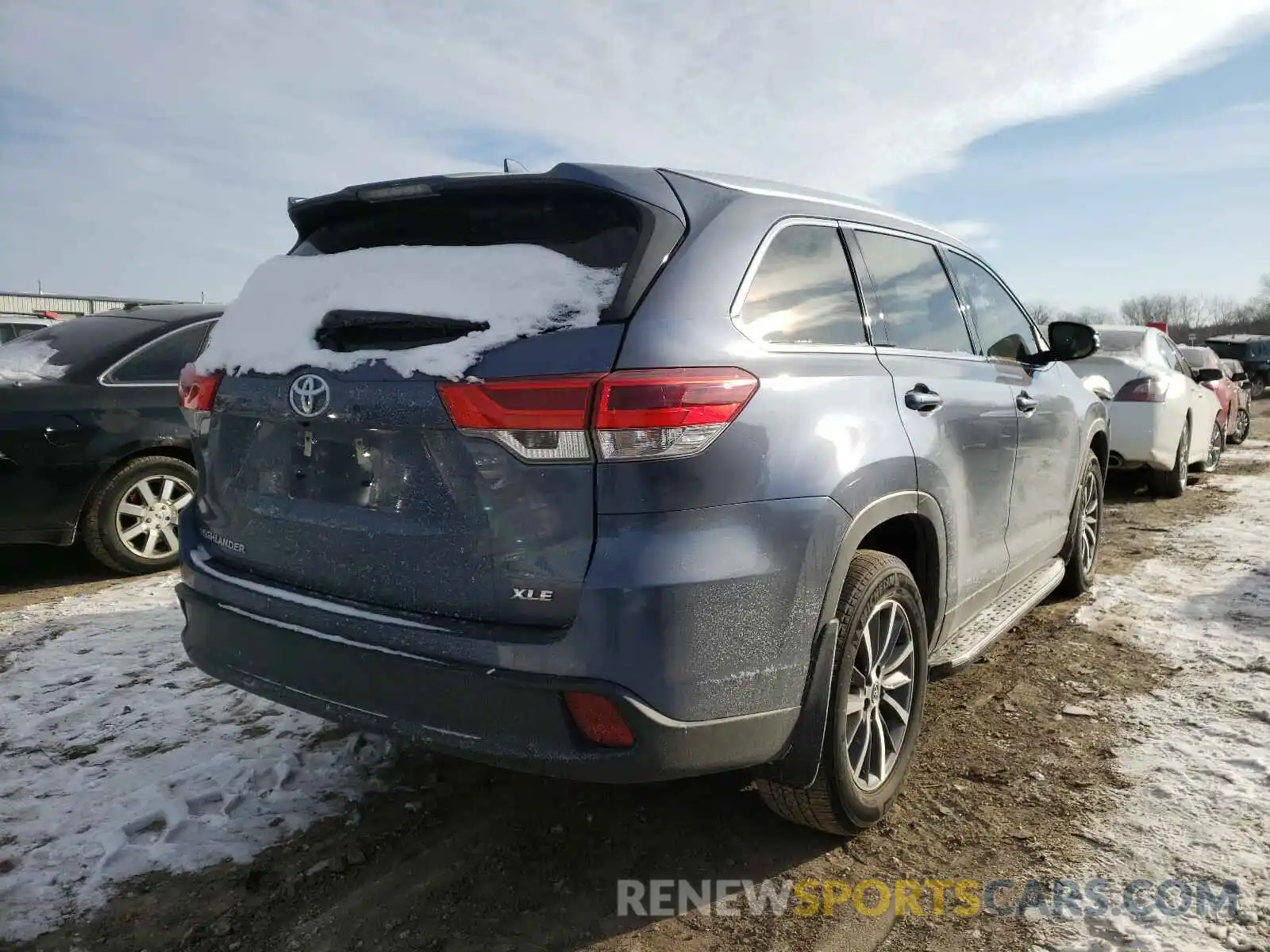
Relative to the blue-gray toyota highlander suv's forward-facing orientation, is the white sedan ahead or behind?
ahead

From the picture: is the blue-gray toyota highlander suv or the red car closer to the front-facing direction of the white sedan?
the red car

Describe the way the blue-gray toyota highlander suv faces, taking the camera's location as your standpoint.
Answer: facing away from the viewer and to the right of the viewer

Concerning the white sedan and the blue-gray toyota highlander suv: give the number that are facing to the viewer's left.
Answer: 0

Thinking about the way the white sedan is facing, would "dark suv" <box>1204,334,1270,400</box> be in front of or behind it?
in front

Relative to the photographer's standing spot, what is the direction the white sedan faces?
facing away from the viewer and to the right of the viewer

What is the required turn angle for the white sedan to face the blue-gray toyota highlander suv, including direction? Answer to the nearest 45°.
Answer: approximately 135° to its right

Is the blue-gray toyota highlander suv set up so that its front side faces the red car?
yes
